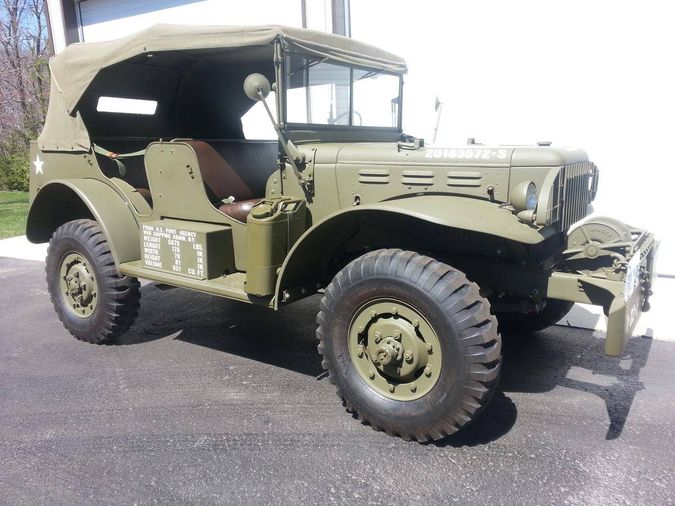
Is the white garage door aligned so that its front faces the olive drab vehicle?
yes

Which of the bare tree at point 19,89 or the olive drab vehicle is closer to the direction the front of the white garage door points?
the olive drab vehicle

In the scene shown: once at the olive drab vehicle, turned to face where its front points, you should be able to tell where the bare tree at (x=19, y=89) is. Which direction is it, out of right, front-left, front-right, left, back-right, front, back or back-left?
back

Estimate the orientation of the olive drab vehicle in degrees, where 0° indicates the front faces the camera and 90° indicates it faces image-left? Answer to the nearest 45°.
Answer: approximately 315°

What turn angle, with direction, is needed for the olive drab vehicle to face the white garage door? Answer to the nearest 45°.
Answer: approximately 135° to its left

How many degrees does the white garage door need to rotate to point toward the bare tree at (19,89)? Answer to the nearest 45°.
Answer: approximately 135° to its right

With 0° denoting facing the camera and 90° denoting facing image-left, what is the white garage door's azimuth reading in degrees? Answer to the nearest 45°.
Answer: approximately 0°
